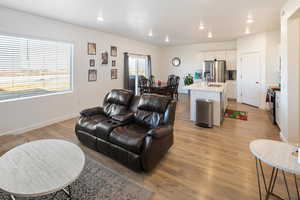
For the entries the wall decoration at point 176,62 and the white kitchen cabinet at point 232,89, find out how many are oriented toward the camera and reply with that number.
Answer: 2

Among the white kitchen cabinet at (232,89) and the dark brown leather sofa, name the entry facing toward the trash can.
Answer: the white kitchen cabinet

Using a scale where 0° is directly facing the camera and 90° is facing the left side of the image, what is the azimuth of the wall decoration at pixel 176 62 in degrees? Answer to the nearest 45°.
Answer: approximately 0°

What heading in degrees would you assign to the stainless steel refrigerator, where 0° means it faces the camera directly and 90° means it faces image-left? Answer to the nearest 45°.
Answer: approximately 0°

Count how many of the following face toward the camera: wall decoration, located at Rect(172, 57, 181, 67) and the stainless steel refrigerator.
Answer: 2

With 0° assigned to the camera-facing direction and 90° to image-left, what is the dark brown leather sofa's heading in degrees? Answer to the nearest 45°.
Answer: approximately 45°
